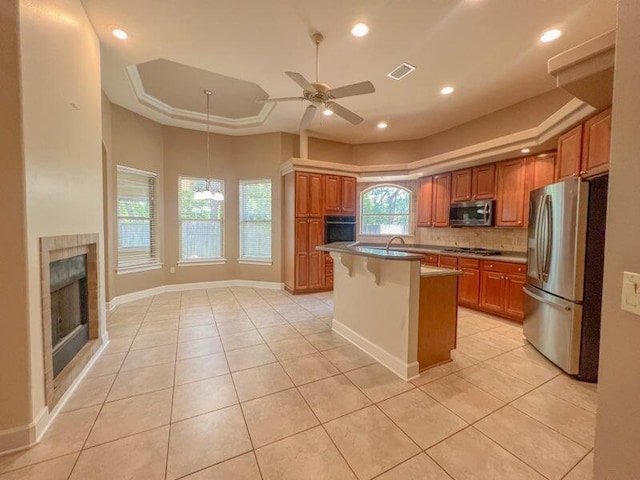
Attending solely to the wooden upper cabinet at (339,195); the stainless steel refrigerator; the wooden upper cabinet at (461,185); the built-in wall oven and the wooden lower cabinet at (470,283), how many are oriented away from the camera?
0

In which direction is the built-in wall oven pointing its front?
toward the camera

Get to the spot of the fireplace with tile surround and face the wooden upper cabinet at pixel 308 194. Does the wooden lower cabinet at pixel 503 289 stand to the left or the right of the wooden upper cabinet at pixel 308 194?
right

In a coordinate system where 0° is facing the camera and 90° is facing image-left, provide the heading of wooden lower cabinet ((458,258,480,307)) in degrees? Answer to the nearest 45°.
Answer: approximately 45°

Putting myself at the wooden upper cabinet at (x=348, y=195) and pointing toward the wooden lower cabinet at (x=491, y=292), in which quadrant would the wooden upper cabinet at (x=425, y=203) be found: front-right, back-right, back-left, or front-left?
front-left

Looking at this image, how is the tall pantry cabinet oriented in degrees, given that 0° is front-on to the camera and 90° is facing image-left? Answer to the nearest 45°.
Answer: approximately 315°

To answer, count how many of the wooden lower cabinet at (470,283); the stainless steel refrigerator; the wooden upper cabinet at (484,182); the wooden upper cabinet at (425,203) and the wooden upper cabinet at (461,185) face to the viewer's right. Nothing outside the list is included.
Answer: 0

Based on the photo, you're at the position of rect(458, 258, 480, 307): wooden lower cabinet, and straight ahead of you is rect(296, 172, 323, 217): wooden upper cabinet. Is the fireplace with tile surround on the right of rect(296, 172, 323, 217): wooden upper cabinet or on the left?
left

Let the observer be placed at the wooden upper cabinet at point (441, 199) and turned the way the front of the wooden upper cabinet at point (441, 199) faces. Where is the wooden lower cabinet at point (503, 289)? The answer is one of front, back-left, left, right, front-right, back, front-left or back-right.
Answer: left

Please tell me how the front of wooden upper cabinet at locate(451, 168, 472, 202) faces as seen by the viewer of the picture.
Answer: facing the viewer and to the left of the viewer
